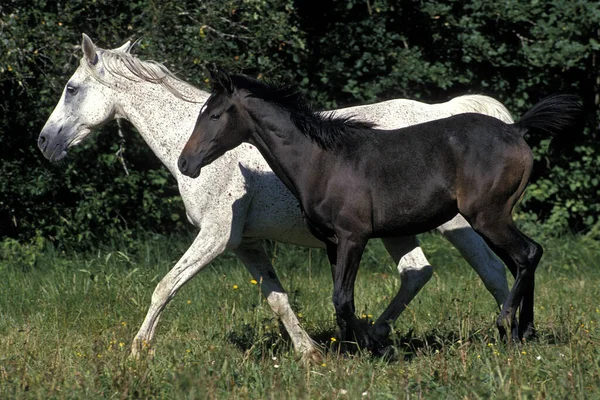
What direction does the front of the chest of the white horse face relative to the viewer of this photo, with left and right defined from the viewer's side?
facing to the left of the viewer
